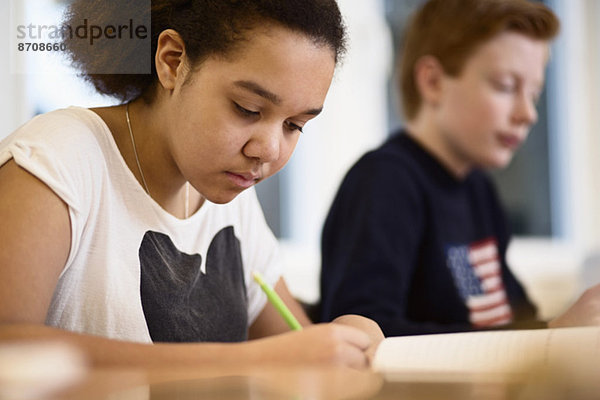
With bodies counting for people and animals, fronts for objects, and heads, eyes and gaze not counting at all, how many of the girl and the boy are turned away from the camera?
0

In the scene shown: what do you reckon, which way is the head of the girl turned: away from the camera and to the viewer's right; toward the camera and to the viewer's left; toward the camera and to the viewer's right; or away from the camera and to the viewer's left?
toward the camera and to the viewer's right

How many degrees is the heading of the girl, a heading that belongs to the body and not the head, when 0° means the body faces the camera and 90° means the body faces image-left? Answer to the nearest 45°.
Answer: approximately 315°

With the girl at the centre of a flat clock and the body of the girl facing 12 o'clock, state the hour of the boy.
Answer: The boy is roughly at 9 o'clock from the girl.
